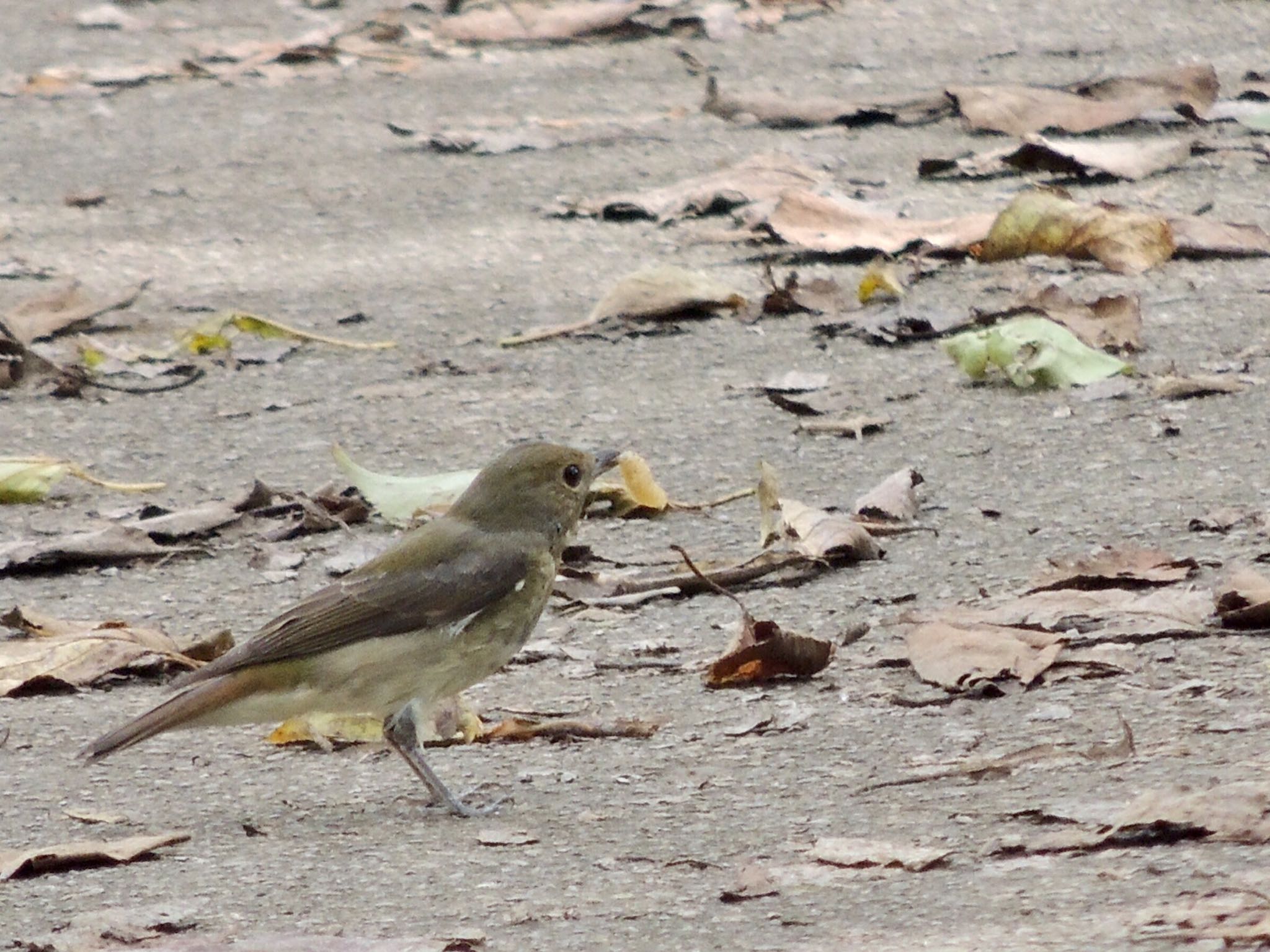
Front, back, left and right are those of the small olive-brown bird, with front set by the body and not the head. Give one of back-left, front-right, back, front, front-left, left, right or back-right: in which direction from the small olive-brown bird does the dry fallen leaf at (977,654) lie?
front

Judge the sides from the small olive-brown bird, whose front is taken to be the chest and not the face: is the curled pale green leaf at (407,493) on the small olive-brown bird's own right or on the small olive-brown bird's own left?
on the small olive-brown bird's own left

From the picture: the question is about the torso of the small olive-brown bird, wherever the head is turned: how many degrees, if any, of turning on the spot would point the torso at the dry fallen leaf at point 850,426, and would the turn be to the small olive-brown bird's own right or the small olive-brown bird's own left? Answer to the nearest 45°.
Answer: approximately 45° to the small olive-brown bird's own left

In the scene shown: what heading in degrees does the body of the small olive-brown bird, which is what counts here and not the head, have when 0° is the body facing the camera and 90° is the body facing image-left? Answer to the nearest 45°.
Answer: approximately 270°

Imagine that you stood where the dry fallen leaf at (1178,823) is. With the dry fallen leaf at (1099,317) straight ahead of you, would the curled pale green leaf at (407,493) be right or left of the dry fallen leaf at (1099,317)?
left

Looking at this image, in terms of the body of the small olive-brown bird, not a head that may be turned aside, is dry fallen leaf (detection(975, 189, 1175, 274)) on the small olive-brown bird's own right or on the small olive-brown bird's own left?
on the small olive-brown bird's own left

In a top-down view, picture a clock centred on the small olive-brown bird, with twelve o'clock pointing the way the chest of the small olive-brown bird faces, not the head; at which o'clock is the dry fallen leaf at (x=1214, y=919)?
The dry fallen leaf is roughly at 2 o'clock from the small olive-brown bird.

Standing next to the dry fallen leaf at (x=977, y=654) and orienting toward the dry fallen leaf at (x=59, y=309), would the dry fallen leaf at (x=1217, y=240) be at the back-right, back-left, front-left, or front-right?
front-right

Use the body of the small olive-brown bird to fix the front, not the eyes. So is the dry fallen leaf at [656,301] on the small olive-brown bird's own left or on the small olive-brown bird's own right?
on the small olive-brown bird's own left

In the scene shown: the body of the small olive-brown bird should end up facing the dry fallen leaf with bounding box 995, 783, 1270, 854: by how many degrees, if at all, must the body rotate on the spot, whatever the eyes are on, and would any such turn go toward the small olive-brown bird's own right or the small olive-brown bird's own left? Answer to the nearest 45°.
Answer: approximately 45° to the small olive-brown bird's own right

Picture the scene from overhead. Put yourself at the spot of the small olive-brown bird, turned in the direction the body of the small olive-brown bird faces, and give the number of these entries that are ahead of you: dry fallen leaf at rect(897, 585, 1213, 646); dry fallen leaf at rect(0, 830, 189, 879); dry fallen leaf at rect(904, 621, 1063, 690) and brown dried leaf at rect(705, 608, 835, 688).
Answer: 3

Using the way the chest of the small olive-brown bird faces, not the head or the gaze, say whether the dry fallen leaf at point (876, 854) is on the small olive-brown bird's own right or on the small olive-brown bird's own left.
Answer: on the small olive-brown bird's own right

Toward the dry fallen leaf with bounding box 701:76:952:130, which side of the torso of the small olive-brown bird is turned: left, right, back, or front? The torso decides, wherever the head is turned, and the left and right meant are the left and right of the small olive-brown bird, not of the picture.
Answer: left

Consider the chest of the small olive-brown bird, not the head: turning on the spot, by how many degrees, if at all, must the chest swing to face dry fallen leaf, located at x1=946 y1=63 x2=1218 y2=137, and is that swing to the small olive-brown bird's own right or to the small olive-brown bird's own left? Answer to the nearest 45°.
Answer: approximately 45° to the small olive-brown bird's own left

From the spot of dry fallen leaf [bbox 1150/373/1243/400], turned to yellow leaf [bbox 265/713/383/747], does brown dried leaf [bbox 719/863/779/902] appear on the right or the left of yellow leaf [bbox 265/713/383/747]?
left
